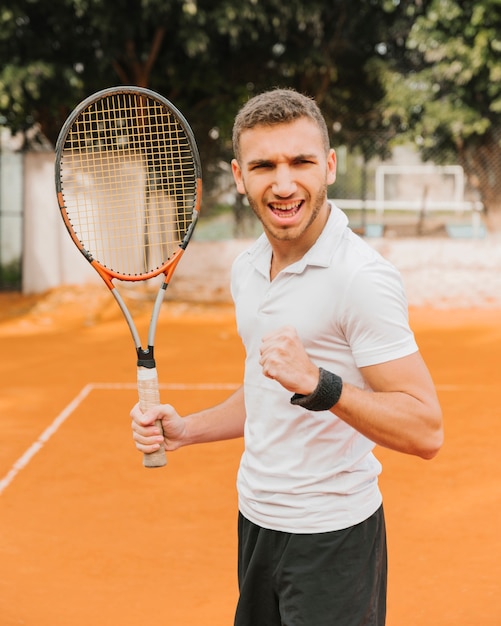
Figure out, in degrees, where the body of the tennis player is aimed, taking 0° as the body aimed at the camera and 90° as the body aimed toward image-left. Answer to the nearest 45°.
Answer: approximately 45°

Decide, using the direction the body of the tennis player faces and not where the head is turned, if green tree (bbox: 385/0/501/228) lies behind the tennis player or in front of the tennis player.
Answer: behind
